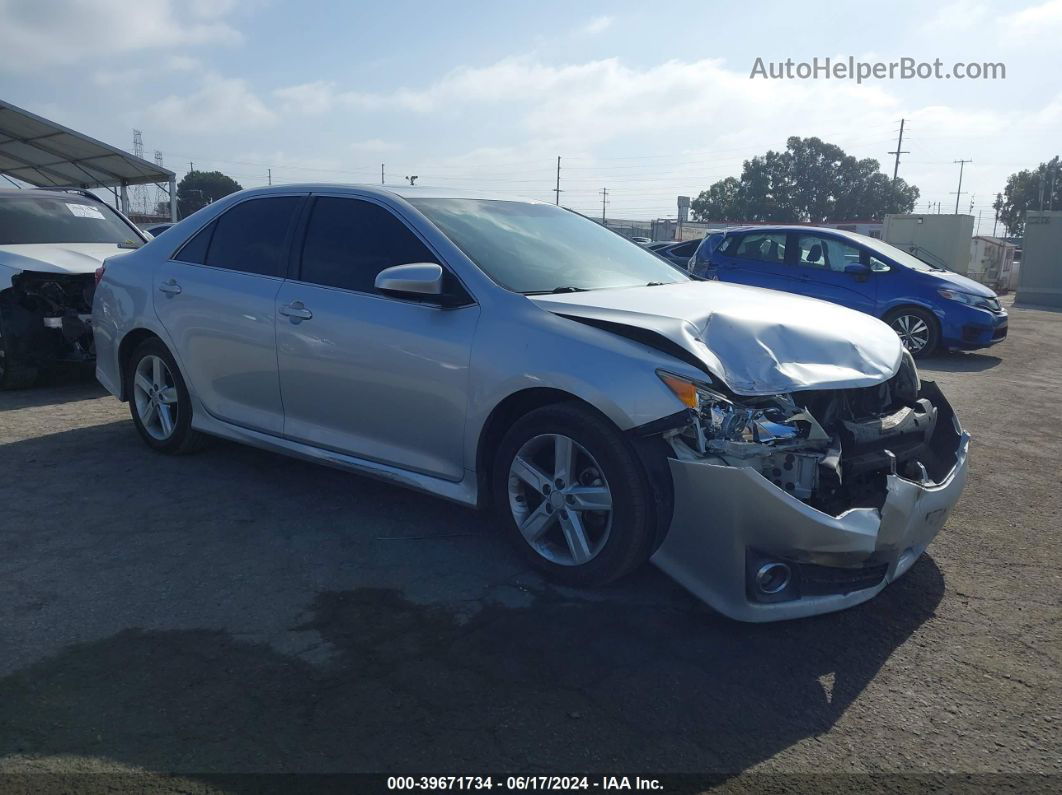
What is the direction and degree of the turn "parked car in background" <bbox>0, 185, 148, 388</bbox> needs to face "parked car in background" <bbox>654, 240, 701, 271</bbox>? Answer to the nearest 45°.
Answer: approximately 90° to its left

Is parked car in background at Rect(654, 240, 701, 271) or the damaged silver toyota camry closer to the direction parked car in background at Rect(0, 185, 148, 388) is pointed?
the damaged silver toyota camry

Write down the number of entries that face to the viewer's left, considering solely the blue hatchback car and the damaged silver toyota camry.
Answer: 0

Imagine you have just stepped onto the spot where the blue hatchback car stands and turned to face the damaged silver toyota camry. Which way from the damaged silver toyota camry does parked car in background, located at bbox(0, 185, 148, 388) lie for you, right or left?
right

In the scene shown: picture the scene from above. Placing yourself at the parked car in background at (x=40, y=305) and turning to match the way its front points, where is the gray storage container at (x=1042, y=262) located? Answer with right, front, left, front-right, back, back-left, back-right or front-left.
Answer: left

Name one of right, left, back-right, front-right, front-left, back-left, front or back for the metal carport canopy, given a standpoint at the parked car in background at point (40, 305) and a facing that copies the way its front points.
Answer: back

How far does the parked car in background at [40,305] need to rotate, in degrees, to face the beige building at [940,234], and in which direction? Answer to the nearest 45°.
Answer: approximately 90° to its left

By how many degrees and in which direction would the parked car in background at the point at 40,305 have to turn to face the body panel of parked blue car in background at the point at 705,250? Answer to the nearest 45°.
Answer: approximately 90° to its left

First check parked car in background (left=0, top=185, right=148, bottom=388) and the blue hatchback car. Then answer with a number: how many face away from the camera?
0

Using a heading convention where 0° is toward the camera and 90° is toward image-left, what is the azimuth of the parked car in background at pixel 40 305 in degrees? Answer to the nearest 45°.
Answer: approximately 0°

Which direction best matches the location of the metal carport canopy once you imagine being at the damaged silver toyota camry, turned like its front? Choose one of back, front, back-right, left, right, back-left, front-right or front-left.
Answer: back
